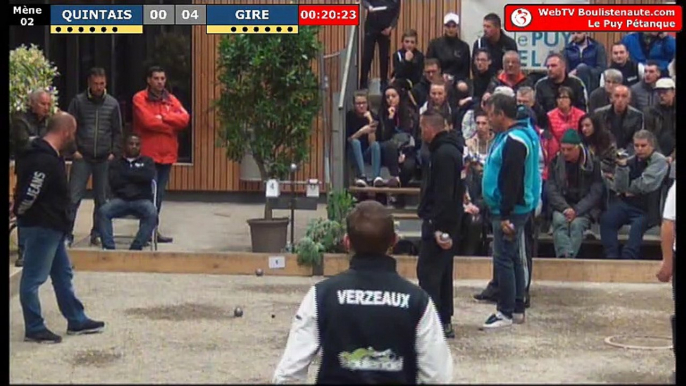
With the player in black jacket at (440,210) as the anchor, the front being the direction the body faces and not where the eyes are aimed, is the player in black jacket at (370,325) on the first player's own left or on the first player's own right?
on the first player's own left

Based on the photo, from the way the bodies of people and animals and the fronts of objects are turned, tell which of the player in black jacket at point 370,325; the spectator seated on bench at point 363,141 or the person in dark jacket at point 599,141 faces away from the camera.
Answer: the player in black jacket

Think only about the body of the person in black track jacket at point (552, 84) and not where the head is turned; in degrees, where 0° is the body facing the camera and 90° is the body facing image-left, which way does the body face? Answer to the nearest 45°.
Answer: approximately 45°

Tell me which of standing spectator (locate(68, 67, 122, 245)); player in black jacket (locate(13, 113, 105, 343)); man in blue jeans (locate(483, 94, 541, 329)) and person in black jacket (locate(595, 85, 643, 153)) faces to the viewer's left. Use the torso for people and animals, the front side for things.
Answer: the man in blue jeans

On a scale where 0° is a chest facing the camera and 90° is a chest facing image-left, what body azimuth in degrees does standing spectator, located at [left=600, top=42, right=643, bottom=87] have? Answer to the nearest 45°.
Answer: approximately 45°

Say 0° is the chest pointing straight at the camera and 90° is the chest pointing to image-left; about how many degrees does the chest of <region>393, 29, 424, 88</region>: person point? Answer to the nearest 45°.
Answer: approximately 0°

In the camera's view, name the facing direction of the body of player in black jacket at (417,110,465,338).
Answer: to the viewer's left

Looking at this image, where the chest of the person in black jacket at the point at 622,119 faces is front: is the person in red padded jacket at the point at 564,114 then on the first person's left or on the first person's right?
on the first person's right

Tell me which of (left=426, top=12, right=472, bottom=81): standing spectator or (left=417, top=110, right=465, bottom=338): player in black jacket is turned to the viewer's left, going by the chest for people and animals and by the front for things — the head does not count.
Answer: the player in black jacket

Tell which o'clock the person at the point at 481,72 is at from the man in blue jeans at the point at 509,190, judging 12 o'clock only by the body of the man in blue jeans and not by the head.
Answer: The person is roughly at 3 o'clock from the man in blue jeans.
